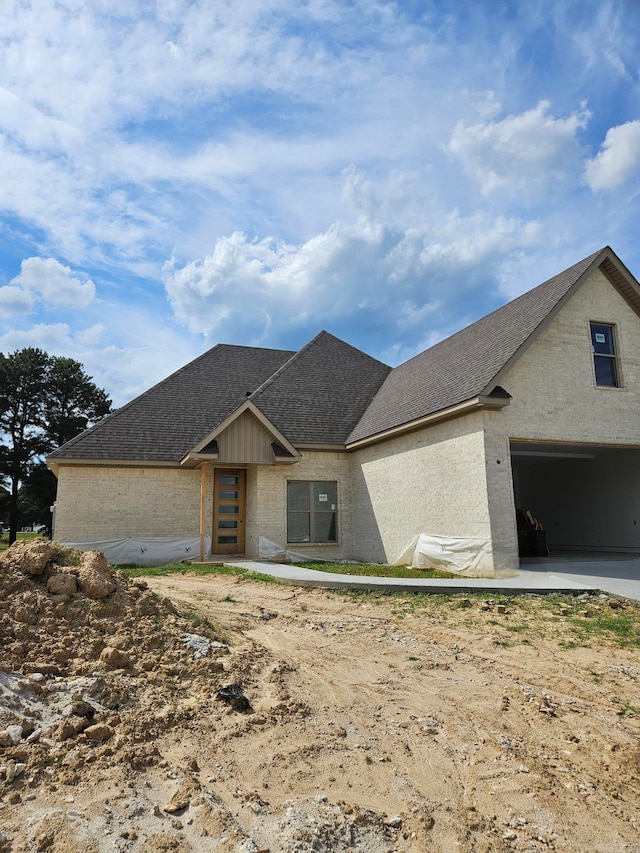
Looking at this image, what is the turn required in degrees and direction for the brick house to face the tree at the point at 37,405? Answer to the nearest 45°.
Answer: approximately 135° to its right

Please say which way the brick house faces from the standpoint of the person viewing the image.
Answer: facing the viewer

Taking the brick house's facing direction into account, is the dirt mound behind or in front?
in front

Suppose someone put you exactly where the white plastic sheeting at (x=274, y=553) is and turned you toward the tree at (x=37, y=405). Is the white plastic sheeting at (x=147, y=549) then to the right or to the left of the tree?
left

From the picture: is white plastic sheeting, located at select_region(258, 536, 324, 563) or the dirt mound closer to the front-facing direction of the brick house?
the dirt mound
